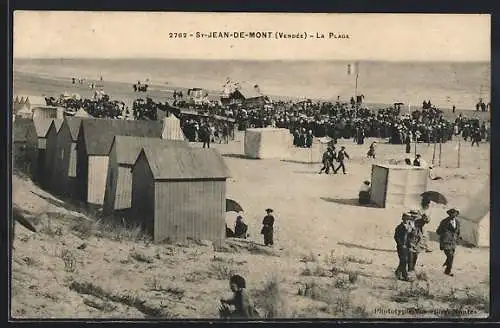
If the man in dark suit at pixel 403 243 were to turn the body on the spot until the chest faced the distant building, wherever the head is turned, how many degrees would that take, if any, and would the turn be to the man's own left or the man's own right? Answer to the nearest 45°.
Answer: approximately 135° to the man's own right

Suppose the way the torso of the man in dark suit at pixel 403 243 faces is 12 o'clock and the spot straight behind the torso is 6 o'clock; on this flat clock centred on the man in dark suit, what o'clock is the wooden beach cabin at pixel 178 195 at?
The wooden beach cabin is roughly at 4 o'clock from the man in dark suit.

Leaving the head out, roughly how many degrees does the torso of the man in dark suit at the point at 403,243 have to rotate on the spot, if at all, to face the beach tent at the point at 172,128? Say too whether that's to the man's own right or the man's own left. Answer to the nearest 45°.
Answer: approximately 135° to the man's own right

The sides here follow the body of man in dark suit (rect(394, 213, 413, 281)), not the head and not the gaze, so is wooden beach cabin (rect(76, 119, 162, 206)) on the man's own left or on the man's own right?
on the man's own right

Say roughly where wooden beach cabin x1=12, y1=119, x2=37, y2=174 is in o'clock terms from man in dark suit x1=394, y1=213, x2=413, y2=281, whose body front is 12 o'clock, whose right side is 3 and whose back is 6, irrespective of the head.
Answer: The wooden beach cabin is roughly at 4 o'clock from the man in dark suit.

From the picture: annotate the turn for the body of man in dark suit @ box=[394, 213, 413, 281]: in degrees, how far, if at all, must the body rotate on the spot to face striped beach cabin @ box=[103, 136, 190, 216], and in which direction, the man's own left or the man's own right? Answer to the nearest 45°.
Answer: approximately 135° to the man's own right

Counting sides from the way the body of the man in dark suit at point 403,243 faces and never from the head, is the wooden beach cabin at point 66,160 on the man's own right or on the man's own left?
on the man's own right

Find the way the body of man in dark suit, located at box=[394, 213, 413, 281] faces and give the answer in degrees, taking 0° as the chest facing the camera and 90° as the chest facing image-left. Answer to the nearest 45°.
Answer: approximately 315°
